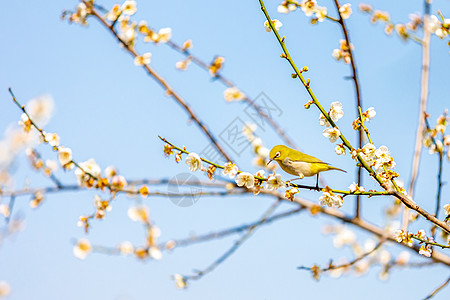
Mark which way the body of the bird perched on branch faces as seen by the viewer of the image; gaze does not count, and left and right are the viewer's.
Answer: facing to the left of the viewer
